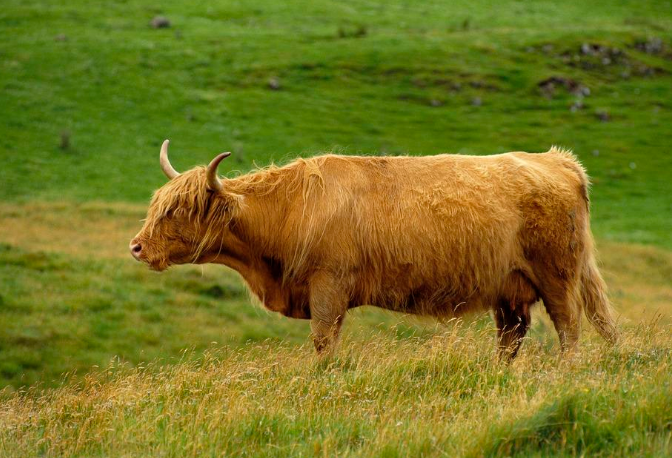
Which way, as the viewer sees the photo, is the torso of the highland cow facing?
to the viewer's left
